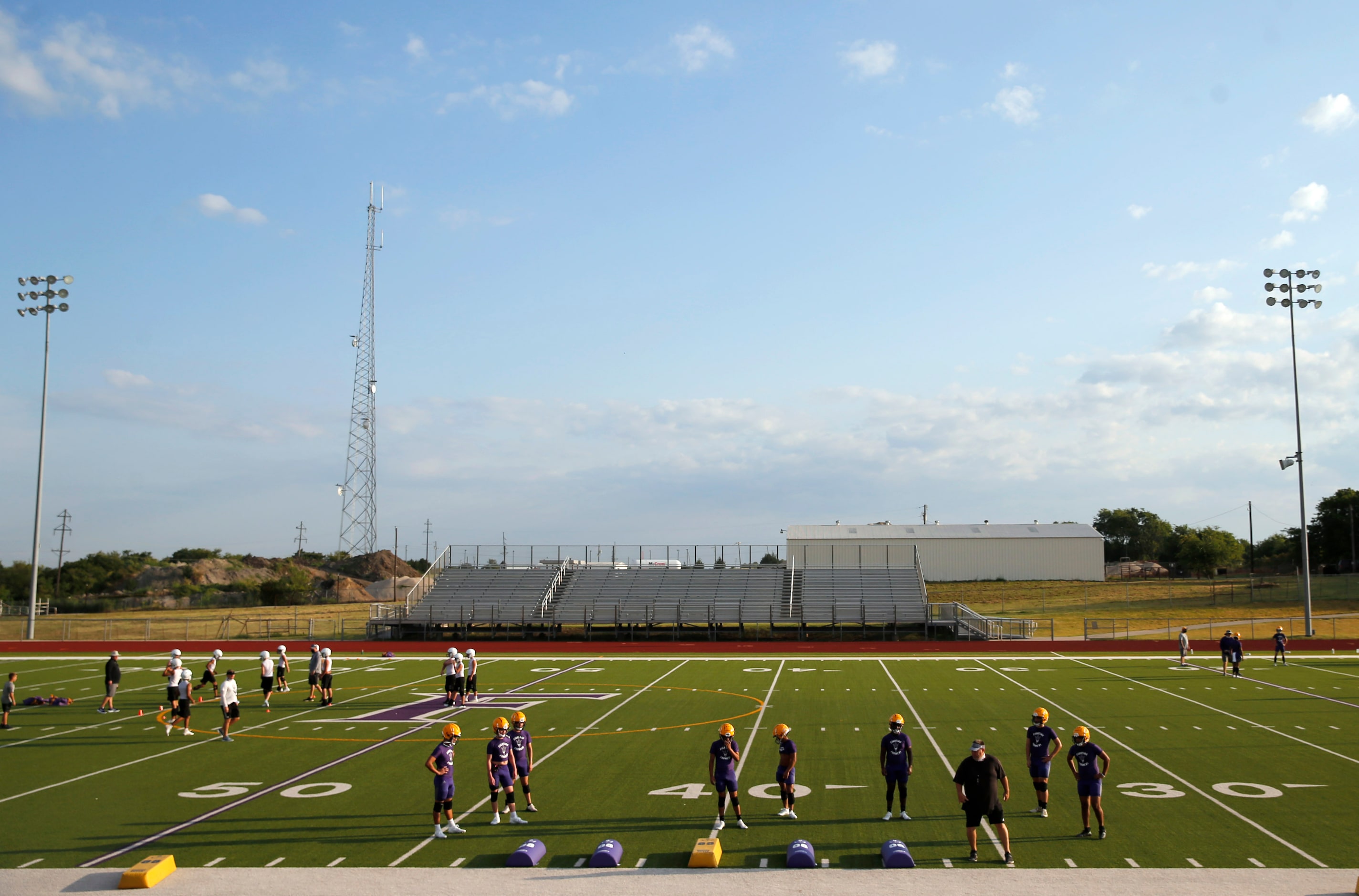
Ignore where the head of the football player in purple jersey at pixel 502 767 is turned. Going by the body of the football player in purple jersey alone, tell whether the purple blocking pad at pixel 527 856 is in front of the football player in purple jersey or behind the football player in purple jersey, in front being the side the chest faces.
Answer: in front

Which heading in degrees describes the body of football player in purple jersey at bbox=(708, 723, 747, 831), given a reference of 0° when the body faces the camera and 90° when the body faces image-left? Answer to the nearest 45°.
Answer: approximately 0°

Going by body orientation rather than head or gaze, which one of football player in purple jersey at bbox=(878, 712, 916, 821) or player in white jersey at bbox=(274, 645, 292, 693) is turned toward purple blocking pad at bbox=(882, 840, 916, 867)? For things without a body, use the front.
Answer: the football player in purple jersey

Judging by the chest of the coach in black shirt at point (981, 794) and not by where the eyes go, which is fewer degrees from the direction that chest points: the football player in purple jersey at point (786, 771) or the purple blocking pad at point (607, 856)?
the purple blocking pad

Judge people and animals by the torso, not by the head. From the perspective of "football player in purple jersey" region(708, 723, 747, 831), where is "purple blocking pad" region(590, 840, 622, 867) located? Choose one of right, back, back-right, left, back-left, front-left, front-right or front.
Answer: front-right

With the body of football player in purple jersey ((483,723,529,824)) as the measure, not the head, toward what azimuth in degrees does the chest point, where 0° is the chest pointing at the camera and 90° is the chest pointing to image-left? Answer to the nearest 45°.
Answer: approximately 315°

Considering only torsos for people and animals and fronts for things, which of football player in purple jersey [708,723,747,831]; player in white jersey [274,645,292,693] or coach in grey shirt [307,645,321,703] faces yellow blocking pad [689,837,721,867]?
the football player in purple jersey

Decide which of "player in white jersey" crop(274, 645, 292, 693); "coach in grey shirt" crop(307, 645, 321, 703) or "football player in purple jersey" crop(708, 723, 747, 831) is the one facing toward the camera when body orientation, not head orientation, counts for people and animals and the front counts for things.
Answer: the football player in purple jersey

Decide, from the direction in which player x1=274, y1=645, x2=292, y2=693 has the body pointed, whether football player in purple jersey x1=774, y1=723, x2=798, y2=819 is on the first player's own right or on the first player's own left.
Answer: on the first player's own left
